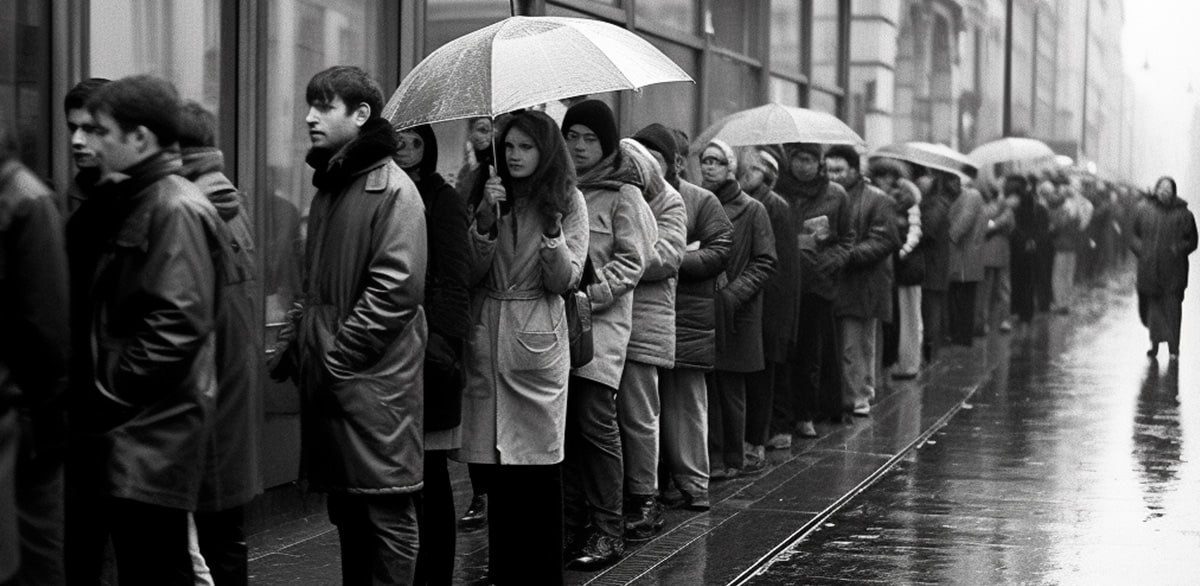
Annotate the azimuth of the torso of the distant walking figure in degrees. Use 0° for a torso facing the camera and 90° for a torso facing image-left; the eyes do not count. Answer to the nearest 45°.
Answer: approximately 0°

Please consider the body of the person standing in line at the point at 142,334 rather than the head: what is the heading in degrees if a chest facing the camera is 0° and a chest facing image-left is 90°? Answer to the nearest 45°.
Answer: approximately 90°

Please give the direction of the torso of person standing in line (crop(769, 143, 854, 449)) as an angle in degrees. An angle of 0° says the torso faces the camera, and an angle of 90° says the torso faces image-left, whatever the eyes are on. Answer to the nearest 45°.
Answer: approximately 45°

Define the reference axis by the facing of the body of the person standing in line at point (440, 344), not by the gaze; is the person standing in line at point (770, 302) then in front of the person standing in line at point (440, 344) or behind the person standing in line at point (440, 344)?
behind

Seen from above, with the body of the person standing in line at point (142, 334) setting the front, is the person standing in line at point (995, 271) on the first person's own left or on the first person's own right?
on the first person's own right

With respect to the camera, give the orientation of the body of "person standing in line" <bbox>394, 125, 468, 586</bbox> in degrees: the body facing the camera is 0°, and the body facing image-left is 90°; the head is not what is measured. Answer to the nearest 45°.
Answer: approximately 45°

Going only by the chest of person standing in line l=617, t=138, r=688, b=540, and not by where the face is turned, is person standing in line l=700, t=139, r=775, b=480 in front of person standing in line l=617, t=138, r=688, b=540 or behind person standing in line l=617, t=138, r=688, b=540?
behind

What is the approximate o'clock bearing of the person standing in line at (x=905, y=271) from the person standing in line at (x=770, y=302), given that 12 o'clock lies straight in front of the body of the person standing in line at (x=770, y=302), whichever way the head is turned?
the person standing in line at (x=905, y=271) is roughly at 5 o'clock from the person standing in line at (x=770, y=302).

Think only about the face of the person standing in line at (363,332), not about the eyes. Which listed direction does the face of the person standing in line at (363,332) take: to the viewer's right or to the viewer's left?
to the viewer's left

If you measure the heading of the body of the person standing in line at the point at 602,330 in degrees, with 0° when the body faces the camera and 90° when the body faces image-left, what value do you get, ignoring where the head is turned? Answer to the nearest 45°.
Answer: approximately 45°
